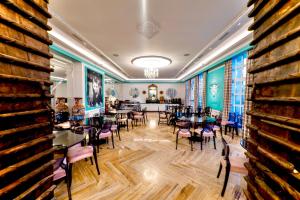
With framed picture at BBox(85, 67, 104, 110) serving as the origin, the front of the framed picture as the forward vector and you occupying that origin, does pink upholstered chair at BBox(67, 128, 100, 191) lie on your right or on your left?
on your right

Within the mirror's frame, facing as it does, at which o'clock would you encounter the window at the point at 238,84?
The window is roughly at 11 o'clock from the mirror.

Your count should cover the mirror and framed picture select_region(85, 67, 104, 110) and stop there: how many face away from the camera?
0

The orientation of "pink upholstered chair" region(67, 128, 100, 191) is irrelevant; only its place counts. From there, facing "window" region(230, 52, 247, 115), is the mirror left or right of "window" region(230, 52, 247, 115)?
left

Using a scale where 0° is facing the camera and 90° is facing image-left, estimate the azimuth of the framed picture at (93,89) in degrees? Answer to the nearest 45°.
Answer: approximately 315°

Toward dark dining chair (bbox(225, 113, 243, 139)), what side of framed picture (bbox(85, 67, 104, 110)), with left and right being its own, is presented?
front

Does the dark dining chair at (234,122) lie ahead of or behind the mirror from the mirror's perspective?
ahead
